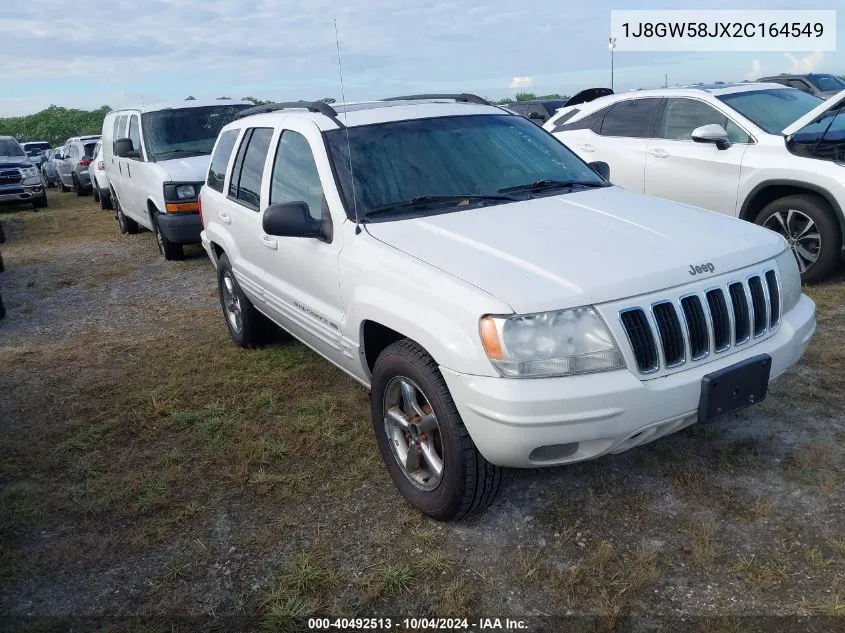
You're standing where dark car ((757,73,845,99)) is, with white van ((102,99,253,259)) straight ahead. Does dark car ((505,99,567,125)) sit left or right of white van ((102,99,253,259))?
right

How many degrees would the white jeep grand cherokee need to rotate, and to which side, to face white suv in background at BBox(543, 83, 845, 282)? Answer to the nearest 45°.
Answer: approximately 90° to its left

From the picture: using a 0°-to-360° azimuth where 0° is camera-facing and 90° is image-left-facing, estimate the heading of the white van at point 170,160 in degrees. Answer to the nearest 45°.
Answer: approximately 315°

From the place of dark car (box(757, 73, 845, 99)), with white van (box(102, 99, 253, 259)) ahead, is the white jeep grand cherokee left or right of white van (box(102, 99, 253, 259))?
left

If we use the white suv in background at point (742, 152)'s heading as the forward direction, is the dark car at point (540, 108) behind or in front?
behind

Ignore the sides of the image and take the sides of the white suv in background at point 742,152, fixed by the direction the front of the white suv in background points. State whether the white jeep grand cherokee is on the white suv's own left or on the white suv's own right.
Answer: on the white suv's own right

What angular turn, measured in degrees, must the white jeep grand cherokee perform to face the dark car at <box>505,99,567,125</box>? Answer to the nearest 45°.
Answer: approximately 135° to its left

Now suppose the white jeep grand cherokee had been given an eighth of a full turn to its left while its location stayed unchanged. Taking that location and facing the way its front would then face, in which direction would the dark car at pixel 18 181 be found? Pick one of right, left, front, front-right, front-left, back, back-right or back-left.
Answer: back-left
